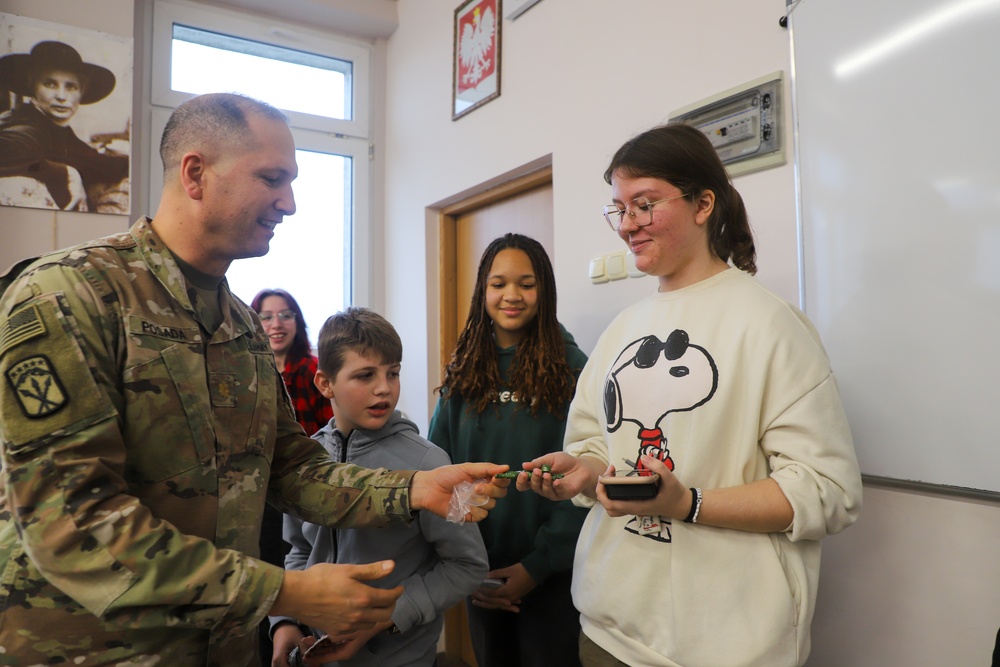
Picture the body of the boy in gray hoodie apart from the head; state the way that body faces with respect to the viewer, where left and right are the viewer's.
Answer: facing the viewer and to the left of the viewer

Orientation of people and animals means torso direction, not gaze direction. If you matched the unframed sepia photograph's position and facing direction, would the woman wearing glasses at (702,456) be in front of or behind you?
in front

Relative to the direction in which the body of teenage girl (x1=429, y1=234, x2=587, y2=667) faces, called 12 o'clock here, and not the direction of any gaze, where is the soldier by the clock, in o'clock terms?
The soldier is roughly at 1 o'clock from the teenage girl.

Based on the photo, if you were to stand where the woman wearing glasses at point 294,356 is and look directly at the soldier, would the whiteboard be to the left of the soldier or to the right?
left

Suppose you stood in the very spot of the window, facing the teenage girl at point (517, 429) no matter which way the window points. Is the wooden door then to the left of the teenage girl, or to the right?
left

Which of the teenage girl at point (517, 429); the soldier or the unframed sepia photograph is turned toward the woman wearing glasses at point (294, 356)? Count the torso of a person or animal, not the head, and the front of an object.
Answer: the unframed sepia photograph

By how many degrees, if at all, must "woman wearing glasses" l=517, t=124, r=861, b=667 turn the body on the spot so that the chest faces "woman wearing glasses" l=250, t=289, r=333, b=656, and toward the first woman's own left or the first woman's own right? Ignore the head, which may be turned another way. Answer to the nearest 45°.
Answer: approximately 90° to the first woman's own right

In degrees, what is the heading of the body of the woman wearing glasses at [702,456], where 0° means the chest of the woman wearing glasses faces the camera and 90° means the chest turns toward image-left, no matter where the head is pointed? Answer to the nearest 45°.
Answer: approximately 45°

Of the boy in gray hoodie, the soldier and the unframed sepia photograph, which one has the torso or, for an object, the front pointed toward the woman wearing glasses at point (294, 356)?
the unframed sepia photograph

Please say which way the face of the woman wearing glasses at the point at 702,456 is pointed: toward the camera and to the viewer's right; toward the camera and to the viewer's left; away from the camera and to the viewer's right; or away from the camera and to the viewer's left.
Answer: toward the camera and to the viewer's left

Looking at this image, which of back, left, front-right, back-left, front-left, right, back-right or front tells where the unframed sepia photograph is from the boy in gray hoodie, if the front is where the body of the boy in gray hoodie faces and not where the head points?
right

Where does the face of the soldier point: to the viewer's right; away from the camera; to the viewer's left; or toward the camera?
to the viewer's right

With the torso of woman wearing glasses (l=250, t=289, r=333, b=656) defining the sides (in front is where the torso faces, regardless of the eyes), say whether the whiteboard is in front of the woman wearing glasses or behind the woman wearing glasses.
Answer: in front

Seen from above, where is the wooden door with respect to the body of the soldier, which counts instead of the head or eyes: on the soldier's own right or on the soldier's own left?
on the soldier's own left

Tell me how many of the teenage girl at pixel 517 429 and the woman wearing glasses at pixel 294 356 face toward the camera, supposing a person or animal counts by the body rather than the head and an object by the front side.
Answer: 2

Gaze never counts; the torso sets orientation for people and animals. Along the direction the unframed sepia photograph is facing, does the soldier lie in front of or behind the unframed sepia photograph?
in front
